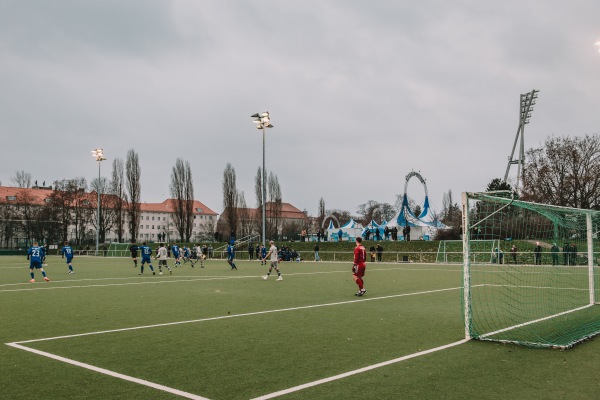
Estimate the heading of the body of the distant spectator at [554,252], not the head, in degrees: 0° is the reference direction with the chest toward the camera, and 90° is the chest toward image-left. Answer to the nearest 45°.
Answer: approximately 0°
